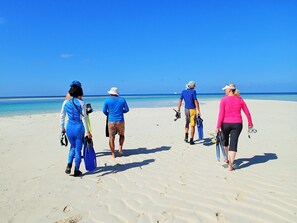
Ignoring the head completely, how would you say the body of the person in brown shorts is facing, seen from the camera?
away from the camera

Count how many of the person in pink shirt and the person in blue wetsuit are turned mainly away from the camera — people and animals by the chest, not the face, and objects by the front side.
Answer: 2

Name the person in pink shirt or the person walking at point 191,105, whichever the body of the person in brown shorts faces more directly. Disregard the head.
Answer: the person walking

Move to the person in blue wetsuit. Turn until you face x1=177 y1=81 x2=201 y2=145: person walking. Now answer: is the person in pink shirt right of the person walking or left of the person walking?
right

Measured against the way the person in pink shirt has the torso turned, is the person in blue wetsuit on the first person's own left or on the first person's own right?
on the first person's own left

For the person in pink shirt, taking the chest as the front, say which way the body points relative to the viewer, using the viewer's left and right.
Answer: facing away from the viewer

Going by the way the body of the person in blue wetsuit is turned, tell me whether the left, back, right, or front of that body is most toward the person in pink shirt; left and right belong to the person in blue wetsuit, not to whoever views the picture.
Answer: right

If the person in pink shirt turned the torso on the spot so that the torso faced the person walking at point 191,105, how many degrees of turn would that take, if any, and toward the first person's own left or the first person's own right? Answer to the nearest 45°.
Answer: approximately 45° to the first person's own left

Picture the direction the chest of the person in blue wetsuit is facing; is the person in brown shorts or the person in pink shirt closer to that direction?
the person in brown shorts

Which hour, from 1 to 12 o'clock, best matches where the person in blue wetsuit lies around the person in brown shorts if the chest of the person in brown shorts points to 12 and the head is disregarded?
The person in blue wetsuit is roughly at 7 o'clock from the person in brown shorts.

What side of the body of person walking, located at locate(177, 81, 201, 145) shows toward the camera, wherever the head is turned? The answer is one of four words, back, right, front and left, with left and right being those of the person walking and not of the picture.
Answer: back

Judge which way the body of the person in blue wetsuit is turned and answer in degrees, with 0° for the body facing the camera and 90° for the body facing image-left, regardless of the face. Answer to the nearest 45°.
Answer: approximately 180°
